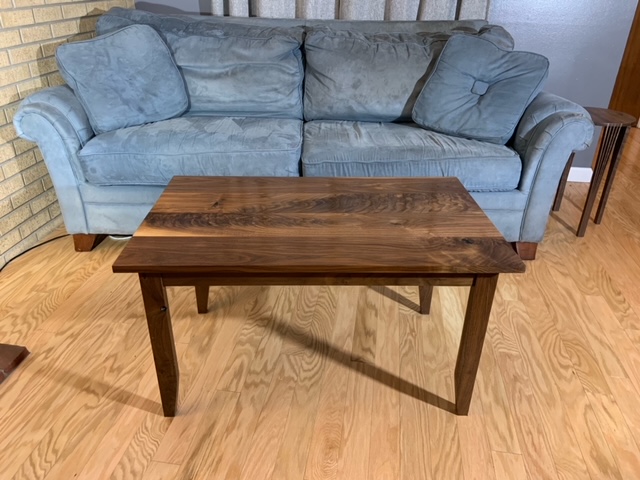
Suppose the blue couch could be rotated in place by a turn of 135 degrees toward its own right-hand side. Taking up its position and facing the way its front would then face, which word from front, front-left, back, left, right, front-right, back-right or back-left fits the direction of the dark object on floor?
left

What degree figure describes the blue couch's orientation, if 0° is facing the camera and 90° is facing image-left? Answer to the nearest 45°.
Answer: approximately 0°

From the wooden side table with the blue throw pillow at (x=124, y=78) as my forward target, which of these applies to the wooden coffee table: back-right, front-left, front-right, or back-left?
front-left

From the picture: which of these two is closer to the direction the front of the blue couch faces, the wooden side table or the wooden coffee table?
the wooden coffee table

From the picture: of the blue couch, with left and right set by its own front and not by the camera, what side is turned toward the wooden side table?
left

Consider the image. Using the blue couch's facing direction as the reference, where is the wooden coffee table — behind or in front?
in front
